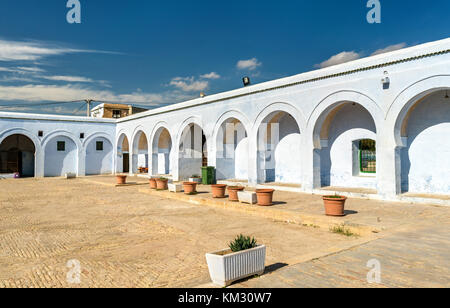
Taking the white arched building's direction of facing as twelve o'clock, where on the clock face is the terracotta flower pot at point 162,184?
The terracotta flower pot is roughly at 2 o'clock from the white arched building.

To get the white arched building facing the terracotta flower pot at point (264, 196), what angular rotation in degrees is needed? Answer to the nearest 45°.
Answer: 0° — it already faces it

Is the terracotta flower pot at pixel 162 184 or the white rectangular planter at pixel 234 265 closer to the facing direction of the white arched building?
the white rectangular planter

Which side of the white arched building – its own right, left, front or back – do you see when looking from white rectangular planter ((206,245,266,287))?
front

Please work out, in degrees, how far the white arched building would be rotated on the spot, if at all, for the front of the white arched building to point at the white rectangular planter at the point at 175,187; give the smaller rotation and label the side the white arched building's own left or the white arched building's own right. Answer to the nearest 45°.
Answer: approximately 45° to the white arched building's own right

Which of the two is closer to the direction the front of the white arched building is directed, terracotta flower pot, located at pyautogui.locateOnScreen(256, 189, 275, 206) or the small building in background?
the terracotta flower pot

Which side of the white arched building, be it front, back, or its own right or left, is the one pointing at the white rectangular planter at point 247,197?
front

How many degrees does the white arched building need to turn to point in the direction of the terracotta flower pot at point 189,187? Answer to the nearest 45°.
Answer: approximately 45° to its right

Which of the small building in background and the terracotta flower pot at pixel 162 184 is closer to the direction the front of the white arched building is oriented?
the terracotta flower pot

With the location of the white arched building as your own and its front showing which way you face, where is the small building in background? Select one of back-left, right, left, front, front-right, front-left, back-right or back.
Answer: right

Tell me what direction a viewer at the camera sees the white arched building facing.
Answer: facing the viewer and to the left of the viewer

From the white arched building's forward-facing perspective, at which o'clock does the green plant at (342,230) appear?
The green plant is roughly at 11 o'clock from the white arched building.

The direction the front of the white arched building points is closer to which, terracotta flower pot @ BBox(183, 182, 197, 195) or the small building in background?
the terracotta flower pot
